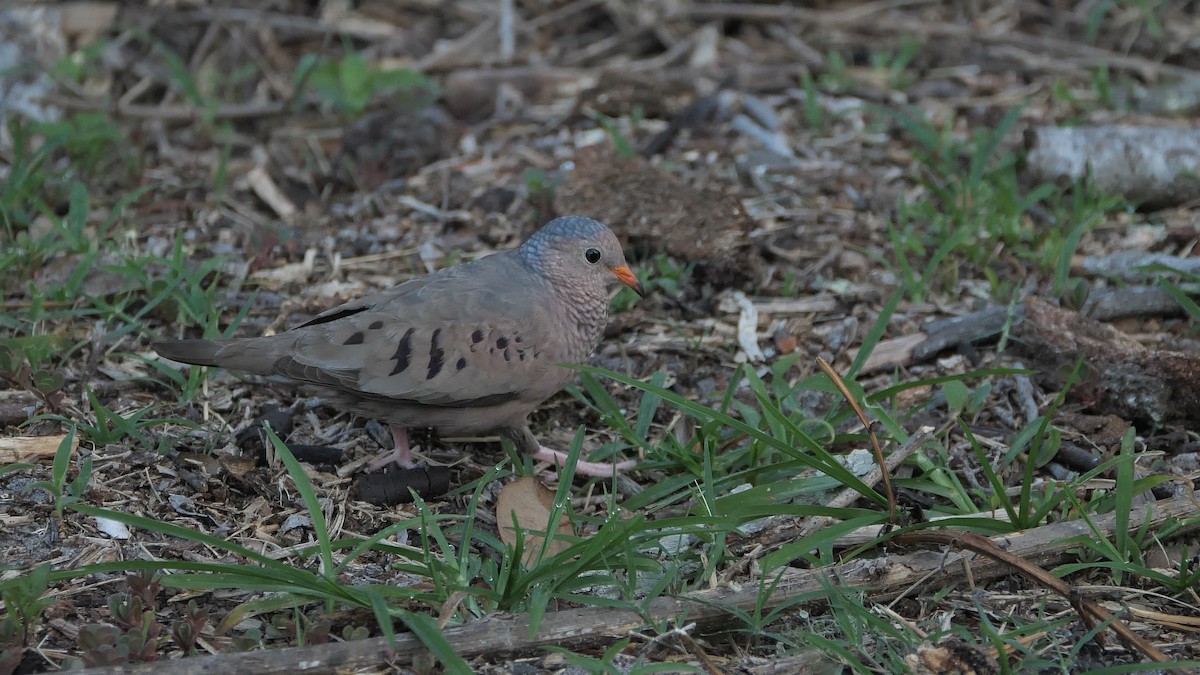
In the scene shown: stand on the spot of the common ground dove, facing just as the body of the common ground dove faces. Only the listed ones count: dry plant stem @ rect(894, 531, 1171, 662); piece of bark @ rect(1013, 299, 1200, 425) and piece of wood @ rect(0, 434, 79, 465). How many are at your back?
1

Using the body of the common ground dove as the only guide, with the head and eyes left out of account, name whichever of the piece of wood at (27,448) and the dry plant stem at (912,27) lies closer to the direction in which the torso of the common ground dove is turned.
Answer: the dry plant stem

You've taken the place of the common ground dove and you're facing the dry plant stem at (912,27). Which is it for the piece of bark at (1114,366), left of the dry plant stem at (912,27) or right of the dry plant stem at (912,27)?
right

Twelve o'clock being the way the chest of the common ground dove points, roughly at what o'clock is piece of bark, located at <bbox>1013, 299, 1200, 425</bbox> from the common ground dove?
The piece of bark is roughly at 12 o'clock from the common ground dove.

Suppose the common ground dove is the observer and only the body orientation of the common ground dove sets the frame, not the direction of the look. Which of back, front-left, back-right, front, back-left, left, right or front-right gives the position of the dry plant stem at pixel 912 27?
front-left

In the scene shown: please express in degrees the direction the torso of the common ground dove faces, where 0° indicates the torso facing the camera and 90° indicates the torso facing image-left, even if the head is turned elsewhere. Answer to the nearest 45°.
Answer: approximately 270°

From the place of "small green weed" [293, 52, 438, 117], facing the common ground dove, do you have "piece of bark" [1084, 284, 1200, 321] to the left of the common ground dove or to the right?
left

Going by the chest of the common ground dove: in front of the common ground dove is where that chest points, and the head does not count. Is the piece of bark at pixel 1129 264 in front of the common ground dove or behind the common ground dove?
in front

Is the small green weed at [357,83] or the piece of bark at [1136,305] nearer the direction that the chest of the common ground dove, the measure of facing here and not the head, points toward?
the piece of bark

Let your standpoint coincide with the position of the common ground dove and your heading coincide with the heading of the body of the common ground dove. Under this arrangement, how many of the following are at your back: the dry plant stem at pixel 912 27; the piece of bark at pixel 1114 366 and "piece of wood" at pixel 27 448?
1

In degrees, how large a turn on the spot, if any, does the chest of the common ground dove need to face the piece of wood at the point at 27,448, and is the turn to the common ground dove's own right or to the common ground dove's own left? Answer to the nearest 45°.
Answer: approximately 180°

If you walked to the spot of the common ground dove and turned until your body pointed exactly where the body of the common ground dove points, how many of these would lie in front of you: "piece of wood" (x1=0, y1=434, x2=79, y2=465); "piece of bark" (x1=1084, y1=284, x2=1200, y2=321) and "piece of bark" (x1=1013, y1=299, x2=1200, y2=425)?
2

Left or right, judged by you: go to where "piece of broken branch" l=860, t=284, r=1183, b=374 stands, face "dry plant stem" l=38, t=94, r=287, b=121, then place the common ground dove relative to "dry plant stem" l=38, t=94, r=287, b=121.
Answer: left

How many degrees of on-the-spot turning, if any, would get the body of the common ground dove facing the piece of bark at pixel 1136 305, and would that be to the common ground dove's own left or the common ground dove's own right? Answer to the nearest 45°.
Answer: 0° — it already faces it

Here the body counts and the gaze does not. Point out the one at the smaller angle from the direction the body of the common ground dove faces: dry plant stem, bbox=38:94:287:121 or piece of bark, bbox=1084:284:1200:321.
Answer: the piece of bark

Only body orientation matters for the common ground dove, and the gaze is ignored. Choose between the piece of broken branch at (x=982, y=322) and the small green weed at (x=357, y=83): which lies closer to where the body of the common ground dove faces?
the piece of broken branch
